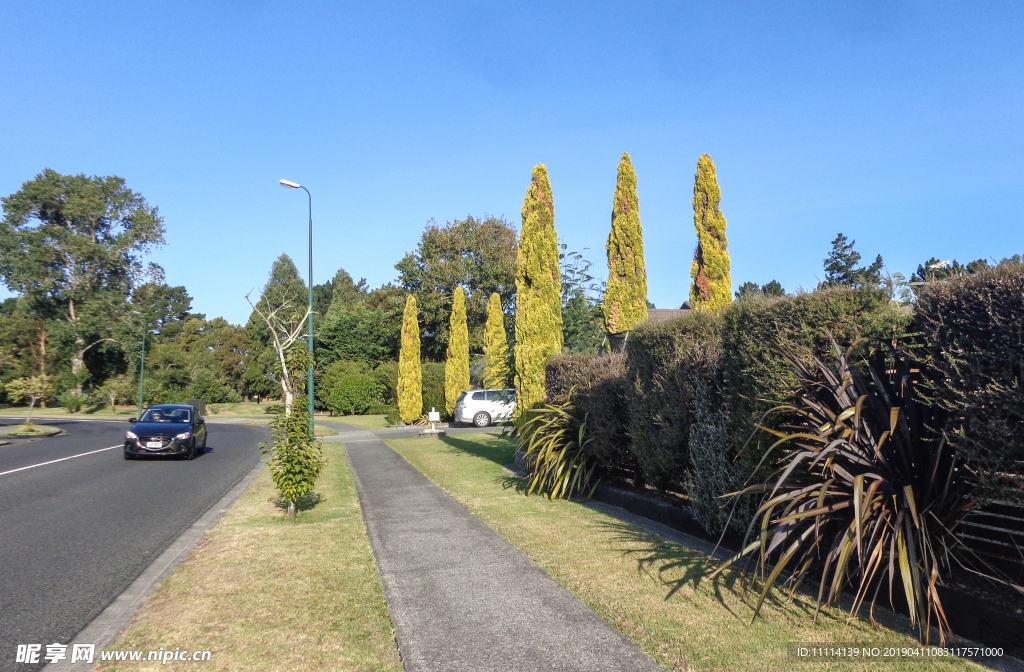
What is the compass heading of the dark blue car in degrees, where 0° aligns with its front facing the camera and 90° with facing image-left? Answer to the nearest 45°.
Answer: approximately 0°

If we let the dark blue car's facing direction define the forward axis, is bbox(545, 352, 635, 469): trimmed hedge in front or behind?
in front

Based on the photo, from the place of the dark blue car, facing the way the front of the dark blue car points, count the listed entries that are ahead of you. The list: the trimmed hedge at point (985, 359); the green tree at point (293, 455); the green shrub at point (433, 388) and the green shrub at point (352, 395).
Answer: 2

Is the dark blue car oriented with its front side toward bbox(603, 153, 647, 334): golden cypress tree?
no

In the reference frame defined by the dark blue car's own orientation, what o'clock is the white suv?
The white suv is roughly at 8 o'clock from the dark blue car.

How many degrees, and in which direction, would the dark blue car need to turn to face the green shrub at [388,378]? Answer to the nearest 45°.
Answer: approximately 135° to its left

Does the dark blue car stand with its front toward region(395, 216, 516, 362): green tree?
no

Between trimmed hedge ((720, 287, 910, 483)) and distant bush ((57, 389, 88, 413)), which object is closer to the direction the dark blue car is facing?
the trimmed hedge

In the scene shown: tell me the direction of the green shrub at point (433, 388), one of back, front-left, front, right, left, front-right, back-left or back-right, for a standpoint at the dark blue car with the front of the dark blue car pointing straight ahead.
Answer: back-left

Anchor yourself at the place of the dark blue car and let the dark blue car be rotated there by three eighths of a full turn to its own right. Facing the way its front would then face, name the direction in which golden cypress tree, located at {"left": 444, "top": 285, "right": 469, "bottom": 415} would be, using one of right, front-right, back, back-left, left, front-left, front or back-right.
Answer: right

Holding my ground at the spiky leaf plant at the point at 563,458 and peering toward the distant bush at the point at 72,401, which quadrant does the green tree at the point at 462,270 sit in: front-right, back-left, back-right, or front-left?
front-right

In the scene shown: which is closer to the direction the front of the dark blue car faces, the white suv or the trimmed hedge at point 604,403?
the trimmed hedge

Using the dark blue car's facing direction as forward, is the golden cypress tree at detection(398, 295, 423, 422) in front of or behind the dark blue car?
behind

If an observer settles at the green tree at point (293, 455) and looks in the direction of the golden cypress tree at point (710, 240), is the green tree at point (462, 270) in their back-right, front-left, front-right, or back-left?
front-left
